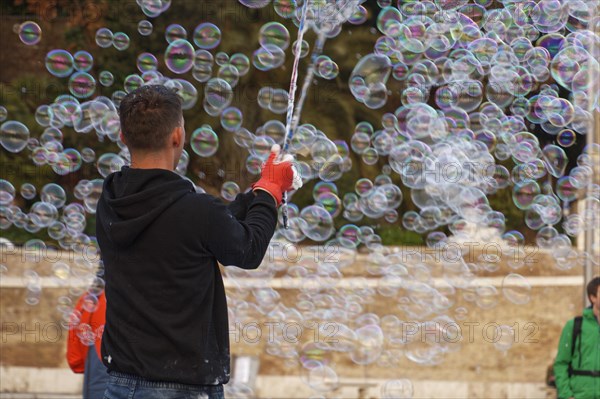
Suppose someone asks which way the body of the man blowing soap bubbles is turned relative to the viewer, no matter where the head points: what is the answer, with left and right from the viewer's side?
facing away from the viewer and to the right of the viewer

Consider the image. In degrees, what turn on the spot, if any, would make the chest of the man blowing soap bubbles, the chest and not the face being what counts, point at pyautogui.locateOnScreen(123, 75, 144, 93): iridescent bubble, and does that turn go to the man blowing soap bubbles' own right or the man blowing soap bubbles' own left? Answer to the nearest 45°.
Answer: approximately 45° to the man blowing soap bubbles' own left
